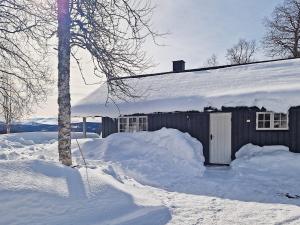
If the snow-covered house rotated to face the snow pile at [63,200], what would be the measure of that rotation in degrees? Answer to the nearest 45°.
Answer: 0° — it already faces it

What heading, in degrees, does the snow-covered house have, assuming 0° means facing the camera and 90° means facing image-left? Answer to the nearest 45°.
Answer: approximately 0°

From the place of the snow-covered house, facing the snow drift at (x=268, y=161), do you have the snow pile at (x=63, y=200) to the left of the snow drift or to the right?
right

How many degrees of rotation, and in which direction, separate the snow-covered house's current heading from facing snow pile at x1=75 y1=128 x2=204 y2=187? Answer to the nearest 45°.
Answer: approximately 45° to its right

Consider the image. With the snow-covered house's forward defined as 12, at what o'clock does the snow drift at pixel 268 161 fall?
The snow drift is roughly at 11 o'clock from the snow-covered house.
